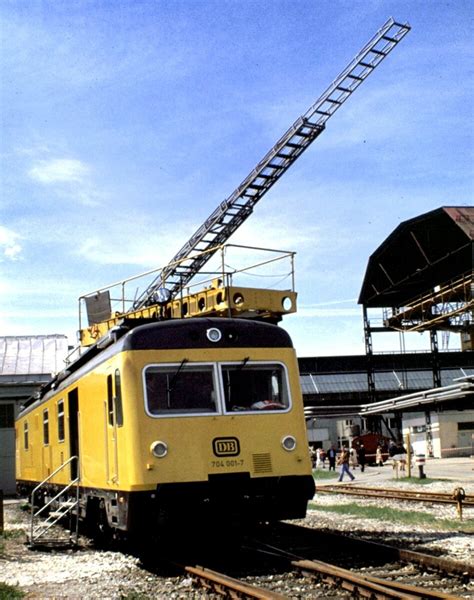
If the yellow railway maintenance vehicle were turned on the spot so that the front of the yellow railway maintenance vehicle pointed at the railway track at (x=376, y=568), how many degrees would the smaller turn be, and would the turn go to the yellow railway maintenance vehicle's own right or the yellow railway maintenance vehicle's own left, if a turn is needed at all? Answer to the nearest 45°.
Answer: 0° — it already faces it

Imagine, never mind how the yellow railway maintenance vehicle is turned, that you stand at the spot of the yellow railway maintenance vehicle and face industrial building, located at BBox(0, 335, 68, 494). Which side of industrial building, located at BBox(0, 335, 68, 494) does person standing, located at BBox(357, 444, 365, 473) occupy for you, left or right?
right

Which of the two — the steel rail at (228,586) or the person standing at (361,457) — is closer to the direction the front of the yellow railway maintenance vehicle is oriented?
the steel rail

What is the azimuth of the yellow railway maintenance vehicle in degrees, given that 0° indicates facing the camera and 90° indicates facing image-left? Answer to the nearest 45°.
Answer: approximately 315°

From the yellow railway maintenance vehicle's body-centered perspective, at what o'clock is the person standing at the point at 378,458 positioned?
The person standing is roughly at 8 o'clock from the yellow railway maintenance vehicle.

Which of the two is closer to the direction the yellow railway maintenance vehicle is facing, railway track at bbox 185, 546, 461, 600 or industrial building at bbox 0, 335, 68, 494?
the railway track

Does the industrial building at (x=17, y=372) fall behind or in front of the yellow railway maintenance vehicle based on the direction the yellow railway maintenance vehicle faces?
behind

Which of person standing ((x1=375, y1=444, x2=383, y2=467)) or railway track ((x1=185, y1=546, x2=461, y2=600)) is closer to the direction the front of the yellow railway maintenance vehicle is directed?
the railway track

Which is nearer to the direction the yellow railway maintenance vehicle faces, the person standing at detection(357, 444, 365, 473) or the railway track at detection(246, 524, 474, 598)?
the railway track

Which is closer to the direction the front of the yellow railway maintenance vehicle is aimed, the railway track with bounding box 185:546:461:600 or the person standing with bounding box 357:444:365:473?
the railway track

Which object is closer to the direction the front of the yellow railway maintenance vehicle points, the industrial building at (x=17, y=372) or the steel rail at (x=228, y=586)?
the steel rail

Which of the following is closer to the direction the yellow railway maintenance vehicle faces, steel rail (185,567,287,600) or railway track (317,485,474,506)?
the steel rail

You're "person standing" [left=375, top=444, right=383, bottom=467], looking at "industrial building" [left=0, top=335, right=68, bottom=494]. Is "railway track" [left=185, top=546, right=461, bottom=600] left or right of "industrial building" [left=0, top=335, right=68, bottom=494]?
left

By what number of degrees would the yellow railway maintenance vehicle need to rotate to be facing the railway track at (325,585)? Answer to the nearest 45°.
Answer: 0° — it already faces it

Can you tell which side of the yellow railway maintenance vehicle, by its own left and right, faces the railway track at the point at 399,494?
left

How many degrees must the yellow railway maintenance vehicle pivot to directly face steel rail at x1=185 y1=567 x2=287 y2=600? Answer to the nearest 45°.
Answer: approximately 45° to its right

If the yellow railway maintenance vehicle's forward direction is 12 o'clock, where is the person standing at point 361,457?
The person standing is roughly at 8 o'clock from the yellow railway maintenance vehicle.
